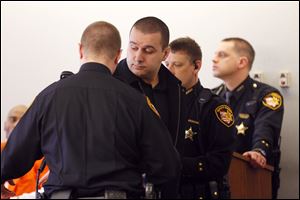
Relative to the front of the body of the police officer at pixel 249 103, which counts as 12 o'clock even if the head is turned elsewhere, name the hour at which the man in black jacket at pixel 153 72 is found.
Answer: the man in black jacket at pixel 153 72 is roughly at 11 o'clock from the police officer at pixel 249 103.

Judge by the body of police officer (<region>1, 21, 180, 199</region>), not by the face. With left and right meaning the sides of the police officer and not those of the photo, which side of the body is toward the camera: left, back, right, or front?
back

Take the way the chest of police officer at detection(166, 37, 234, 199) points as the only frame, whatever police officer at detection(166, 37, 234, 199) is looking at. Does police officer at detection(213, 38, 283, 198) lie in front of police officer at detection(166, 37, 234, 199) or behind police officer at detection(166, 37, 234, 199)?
behind

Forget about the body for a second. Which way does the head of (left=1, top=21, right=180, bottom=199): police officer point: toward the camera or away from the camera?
away from the camera

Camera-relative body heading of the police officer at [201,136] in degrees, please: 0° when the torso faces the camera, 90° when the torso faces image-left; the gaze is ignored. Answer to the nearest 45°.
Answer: approximately 45°

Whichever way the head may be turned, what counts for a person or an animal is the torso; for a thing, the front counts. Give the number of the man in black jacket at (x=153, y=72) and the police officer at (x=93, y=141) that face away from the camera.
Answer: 1

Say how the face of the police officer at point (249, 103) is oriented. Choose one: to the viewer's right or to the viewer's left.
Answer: to the viewer's left

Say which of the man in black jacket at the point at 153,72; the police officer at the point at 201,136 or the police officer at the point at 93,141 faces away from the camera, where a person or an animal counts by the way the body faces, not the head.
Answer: the police officer at the point at 93,141

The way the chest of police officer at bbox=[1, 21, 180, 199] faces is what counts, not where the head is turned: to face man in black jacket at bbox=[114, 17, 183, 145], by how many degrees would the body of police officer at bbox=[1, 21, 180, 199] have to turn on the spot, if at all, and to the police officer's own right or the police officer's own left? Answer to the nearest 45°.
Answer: approximately 45° to the police officer's own right
